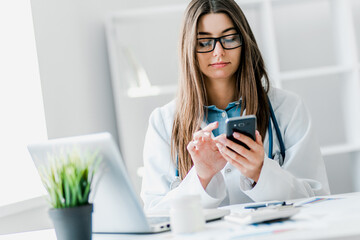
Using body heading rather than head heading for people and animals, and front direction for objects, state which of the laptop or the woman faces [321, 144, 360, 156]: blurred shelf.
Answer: the laptop

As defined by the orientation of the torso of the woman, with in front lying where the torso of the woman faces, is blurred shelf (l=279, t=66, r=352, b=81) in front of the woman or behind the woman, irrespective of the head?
behind

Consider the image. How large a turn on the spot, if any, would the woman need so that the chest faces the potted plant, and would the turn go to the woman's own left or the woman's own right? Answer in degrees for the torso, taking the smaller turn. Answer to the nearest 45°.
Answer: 0° — they already face it

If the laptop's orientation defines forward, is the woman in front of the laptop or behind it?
in front

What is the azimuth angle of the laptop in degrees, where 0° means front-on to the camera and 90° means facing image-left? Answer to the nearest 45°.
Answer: approximately 225°

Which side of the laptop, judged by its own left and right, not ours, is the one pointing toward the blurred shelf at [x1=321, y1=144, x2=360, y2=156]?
front

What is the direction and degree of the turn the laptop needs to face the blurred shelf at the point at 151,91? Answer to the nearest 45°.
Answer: approximately 45° to its left

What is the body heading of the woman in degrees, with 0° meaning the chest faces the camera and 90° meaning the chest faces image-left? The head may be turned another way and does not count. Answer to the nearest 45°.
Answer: approximately 0°

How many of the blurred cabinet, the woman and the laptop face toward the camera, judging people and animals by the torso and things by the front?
2

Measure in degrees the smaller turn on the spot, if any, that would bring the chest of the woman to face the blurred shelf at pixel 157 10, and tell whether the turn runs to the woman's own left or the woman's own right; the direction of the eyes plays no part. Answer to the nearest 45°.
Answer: approximately 180°

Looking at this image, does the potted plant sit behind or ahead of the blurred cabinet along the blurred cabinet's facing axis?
ahead
